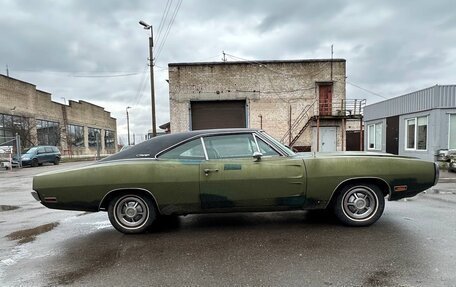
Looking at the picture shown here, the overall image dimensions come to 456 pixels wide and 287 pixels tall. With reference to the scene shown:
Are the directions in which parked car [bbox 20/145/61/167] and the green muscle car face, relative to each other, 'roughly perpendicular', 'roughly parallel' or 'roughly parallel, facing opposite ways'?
roughly perpendicular

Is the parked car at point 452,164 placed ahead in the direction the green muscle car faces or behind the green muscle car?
ahead

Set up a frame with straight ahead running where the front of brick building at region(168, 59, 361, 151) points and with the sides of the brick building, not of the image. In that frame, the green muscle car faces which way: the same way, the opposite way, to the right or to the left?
to the left

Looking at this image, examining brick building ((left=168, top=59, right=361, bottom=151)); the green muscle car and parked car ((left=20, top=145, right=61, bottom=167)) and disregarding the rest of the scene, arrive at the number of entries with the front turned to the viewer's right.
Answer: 1

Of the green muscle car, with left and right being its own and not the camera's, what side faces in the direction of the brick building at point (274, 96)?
left

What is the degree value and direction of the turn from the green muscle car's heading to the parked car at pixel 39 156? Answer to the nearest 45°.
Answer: approximately 135° to its left

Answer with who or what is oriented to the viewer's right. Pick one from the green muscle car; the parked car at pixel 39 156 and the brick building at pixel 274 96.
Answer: the green muscle car

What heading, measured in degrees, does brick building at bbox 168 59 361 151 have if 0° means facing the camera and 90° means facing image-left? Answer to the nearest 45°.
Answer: approximately 0°

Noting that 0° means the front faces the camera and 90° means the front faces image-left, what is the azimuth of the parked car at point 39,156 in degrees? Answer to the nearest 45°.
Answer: approximately 45°

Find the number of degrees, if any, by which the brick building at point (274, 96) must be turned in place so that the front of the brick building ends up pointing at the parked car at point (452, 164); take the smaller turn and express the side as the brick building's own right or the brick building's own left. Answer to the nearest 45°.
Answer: approximately 45° to the brick building's own left

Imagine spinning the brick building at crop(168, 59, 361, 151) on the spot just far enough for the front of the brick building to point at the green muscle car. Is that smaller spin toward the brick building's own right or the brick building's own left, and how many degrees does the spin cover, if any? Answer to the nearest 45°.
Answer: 0° — it already faces it

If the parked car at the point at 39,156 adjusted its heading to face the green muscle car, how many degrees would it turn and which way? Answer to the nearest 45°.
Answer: approximately 45° to its left

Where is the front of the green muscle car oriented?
to the viewer's right
